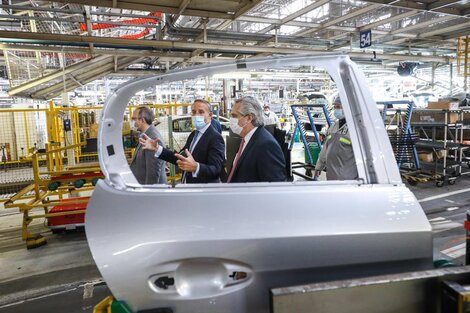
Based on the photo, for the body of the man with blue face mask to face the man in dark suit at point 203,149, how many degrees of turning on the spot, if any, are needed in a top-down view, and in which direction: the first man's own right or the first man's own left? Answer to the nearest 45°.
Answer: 0° — they already face them

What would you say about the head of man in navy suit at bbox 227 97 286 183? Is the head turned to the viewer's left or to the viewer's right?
to the viewer's left

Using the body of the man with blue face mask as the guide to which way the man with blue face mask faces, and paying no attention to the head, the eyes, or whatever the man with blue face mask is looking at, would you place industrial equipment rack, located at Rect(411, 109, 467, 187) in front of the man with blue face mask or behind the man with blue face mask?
behind

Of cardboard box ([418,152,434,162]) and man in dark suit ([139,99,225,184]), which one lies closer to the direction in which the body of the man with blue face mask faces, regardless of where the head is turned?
the man in dark suit
